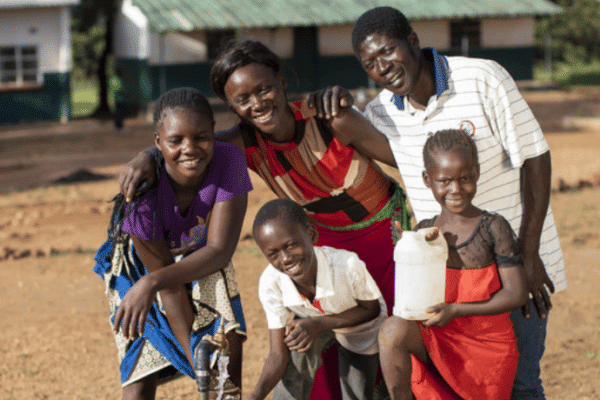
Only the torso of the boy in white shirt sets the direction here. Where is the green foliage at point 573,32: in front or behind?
behind

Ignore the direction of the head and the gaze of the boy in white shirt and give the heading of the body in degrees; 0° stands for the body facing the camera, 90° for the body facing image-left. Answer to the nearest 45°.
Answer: approximately 45°

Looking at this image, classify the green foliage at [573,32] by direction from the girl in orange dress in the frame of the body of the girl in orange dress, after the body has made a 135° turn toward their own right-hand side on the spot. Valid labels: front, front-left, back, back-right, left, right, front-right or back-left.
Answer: front

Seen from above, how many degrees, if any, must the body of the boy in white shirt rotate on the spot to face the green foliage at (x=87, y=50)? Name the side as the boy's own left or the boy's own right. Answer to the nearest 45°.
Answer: approximately 135° to the boy's own right

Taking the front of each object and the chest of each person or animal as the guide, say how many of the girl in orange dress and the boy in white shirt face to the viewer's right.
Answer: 0

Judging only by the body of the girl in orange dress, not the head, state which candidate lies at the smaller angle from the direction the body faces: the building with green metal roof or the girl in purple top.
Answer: the girl in purple top

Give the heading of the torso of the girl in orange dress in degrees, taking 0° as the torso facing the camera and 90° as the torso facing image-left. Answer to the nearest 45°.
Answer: approximately 45°
